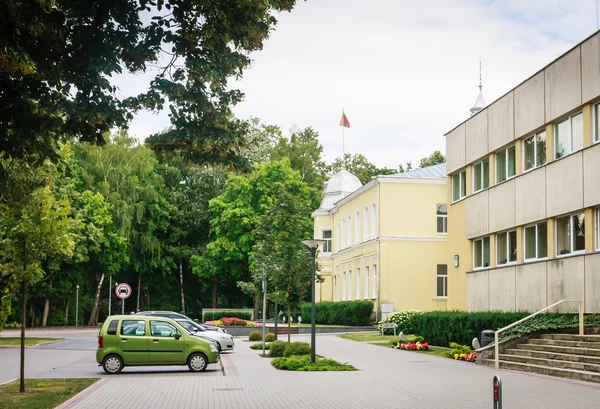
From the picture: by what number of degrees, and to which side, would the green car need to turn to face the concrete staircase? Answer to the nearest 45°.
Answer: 0° — it already faces it

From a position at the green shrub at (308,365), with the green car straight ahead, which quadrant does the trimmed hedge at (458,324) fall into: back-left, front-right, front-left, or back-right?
back-right

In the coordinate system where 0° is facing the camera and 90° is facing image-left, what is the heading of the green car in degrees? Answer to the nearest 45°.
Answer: approximately 270°

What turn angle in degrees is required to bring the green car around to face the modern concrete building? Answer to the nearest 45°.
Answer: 0° — it already faces it

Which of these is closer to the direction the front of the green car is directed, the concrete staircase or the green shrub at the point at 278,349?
the concrete staircase

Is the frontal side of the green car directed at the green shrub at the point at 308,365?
yes

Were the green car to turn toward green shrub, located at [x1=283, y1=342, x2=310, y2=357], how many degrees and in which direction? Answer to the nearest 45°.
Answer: approximately 45° to its left

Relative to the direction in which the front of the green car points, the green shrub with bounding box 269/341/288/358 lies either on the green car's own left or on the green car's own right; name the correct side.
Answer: on the green car's own left
